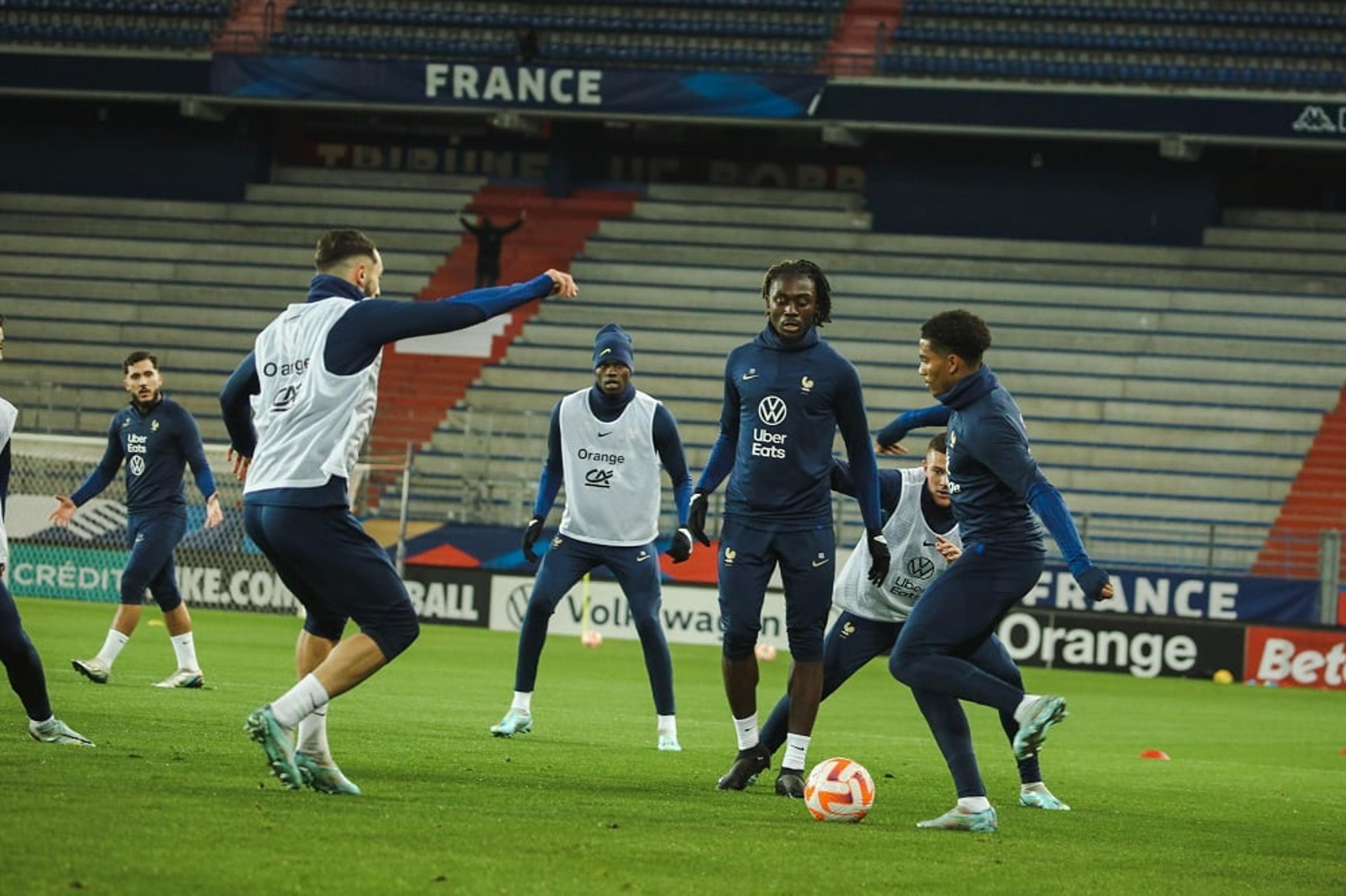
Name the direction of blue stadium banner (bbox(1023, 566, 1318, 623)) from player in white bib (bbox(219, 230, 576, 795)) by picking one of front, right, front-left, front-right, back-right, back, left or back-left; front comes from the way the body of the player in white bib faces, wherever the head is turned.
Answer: front

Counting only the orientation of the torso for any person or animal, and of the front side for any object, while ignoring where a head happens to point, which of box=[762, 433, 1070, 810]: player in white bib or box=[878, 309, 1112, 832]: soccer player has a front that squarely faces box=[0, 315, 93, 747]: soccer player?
box=[878, 309, 1112, 832]: soccer player

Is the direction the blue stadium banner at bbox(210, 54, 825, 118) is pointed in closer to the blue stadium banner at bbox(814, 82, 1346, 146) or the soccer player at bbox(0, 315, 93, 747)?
the soccer player

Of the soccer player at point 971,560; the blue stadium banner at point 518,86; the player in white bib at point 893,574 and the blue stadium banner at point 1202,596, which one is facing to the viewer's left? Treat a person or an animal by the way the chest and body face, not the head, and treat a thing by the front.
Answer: the soccer player

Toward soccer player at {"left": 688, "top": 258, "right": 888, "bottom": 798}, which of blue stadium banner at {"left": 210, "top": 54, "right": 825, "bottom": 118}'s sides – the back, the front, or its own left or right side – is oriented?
front

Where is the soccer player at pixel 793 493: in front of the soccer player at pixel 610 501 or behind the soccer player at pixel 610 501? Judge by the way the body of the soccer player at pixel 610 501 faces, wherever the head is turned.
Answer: in front

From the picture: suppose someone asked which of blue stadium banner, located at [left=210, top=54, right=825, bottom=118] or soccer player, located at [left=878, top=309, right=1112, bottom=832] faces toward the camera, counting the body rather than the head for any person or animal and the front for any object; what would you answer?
the blue stadium banner

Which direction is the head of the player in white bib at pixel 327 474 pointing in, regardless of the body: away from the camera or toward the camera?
away from the camera

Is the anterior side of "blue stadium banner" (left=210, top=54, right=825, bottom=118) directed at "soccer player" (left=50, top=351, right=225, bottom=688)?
yes

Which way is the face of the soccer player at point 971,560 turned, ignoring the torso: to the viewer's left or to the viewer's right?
to the viewer's left

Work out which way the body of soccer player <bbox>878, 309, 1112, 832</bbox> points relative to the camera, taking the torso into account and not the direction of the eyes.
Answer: to the viewer's left

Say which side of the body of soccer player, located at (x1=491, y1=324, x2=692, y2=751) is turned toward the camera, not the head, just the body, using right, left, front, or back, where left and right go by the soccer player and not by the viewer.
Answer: front

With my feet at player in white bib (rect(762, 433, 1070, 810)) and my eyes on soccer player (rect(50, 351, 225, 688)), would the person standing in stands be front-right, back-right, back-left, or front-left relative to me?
front-right

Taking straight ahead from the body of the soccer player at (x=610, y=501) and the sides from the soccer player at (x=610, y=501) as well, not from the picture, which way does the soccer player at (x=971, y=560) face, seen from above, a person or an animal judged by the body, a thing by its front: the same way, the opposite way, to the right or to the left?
to the right

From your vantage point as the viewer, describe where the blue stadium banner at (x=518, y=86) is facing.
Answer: facing the viewer

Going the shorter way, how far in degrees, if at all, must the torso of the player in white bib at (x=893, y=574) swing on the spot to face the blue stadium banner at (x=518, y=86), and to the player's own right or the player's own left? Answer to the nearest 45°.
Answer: approximately 135° to the player's own left

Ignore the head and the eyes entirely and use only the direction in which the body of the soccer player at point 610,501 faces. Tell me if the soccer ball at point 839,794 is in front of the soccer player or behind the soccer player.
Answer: in front

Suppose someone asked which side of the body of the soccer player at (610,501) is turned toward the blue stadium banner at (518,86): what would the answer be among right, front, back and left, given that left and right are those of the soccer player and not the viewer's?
back

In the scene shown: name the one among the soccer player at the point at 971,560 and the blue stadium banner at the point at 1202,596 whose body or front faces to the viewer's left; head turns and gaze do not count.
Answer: the soccer player

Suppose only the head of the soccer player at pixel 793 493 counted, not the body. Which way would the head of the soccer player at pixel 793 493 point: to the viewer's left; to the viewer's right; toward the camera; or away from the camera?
toward the camera

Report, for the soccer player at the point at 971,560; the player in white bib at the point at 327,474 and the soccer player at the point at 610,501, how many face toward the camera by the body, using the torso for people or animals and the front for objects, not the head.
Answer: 1

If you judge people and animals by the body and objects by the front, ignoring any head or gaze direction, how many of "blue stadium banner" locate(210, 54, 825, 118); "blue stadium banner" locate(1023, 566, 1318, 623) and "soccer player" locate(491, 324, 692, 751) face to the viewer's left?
0
